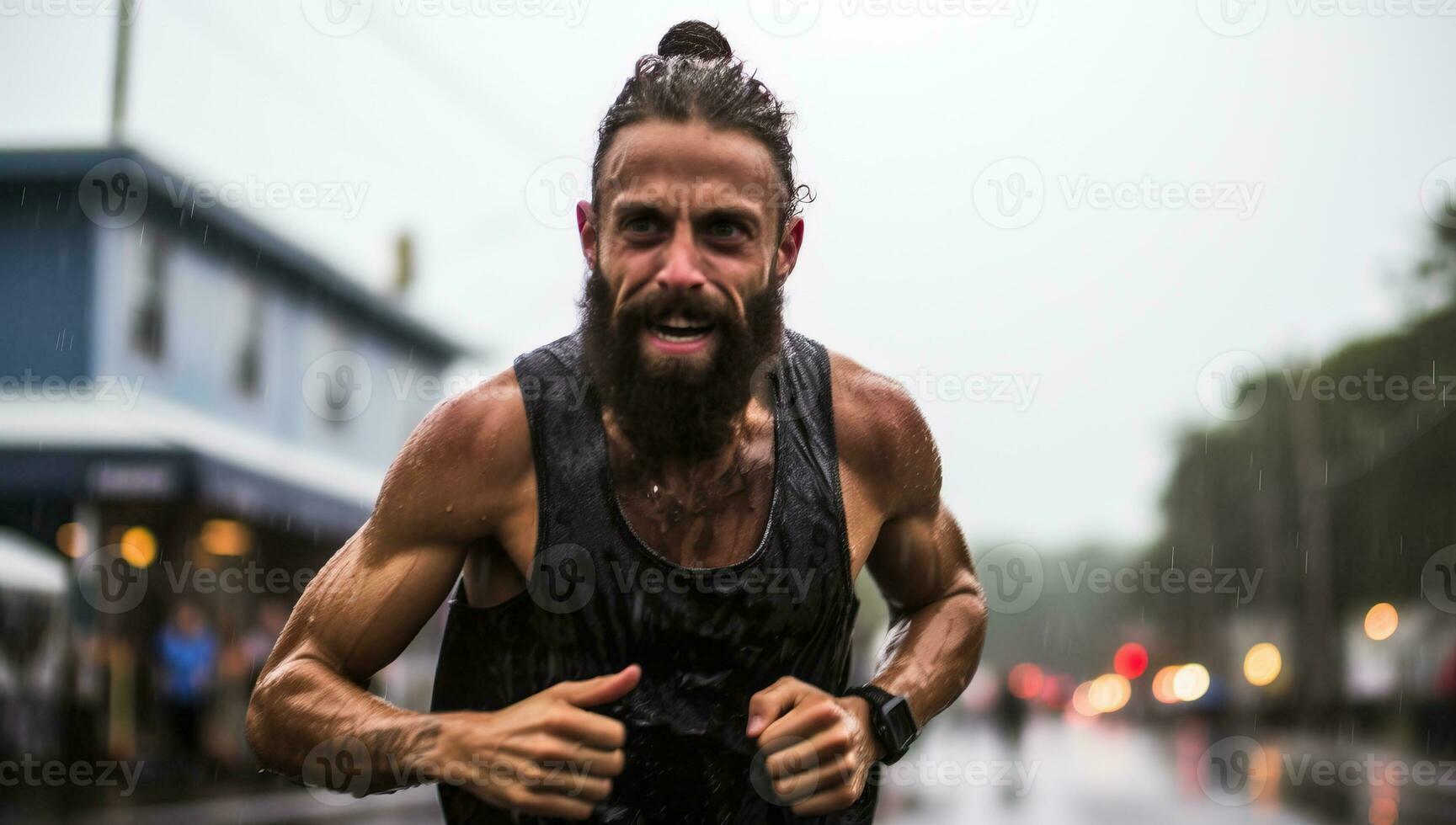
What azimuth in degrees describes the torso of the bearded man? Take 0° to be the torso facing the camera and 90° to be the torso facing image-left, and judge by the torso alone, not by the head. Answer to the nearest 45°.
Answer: approximately 0°

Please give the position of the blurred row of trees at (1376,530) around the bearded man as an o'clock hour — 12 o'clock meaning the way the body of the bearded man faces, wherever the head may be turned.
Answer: The blurred row of trees is roughly at 7 o'clock from the bearded man.

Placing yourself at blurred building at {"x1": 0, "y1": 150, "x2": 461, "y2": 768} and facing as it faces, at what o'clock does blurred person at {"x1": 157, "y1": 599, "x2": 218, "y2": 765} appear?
The blurred person is roughly at 1 o'clock from the blurred building.

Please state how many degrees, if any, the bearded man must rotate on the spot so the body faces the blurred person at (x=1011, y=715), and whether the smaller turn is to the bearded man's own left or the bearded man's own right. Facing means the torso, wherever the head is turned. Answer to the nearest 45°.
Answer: approximately 180°

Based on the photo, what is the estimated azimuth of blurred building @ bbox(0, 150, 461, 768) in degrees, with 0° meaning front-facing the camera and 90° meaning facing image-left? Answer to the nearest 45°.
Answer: approximately 315°
